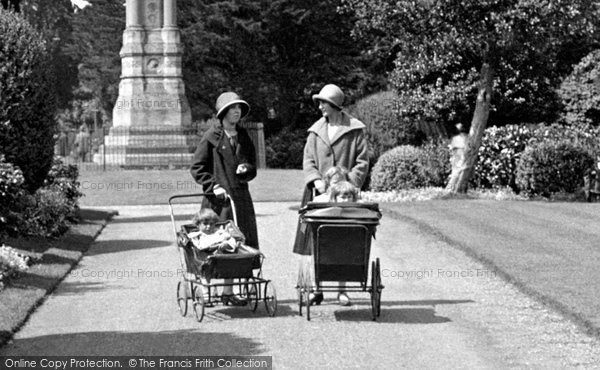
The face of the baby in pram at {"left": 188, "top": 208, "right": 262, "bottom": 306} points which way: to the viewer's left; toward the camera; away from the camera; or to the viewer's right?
toward the camera

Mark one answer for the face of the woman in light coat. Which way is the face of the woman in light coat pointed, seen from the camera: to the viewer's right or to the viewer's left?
to the viewer's left

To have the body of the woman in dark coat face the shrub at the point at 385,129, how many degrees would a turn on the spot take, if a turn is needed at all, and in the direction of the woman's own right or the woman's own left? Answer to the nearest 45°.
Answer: approximately 135° to the woman's own left

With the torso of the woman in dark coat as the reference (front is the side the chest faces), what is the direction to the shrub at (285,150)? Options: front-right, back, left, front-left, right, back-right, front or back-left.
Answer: back-left

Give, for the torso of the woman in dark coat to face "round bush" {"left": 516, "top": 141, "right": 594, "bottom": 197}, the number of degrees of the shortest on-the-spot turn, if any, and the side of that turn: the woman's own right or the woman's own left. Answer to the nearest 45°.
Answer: approximately 90° to the woman's own left

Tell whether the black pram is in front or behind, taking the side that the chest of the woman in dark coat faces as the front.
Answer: in front

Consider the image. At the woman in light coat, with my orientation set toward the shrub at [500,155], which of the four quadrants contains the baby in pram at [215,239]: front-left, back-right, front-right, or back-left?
back-left

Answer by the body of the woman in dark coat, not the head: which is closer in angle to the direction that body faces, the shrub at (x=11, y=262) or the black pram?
the black pram

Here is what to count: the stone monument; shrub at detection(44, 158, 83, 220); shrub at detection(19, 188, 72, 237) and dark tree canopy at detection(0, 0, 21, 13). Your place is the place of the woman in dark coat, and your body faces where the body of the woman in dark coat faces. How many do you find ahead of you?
0

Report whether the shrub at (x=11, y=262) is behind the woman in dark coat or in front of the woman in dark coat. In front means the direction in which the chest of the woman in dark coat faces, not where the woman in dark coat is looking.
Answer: behind

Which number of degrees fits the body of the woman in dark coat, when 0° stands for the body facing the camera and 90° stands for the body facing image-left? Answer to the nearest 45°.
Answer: approximately 315°
